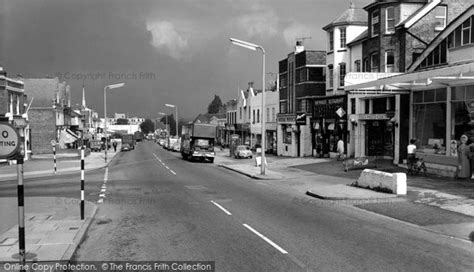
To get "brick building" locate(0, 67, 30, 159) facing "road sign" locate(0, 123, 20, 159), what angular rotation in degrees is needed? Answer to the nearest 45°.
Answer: approximately 45° to its right

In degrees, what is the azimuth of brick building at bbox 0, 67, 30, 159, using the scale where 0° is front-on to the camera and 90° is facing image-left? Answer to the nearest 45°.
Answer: approximately 315°

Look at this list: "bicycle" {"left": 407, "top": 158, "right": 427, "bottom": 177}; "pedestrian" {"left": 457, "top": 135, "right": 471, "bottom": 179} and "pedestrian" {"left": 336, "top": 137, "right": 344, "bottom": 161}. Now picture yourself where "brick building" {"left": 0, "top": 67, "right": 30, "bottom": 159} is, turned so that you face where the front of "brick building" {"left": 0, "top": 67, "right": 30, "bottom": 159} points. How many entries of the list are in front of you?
3

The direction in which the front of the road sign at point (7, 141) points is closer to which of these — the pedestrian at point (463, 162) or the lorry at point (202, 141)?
the pedestrian

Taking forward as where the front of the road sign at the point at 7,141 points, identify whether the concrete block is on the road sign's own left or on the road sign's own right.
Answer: on the road sign's own left
